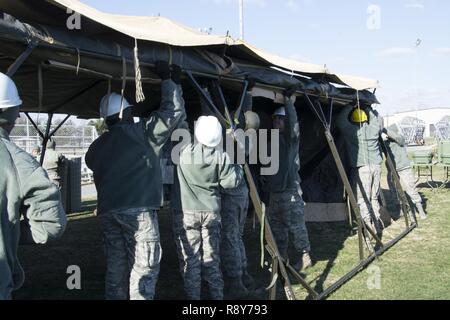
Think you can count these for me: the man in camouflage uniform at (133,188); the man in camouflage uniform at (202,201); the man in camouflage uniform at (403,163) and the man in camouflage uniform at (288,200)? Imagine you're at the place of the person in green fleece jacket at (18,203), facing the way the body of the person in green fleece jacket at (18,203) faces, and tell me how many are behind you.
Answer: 0

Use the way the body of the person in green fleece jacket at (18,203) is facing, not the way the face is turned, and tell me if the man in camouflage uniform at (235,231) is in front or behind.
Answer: in front

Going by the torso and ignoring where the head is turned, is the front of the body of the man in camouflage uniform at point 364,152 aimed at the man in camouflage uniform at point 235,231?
no

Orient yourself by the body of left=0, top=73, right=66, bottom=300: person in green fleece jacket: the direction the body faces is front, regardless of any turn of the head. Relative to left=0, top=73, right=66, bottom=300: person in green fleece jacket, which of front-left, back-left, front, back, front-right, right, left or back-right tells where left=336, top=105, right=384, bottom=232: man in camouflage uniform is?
front-right

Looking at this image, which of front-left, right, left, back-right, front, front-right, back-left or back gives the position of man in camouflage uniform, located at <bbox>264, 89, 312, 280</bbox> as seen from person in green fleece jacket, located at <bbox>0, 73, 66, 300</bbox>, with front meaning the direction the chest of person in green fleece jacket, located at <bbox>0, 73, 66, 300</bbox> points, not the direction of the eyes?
front-right

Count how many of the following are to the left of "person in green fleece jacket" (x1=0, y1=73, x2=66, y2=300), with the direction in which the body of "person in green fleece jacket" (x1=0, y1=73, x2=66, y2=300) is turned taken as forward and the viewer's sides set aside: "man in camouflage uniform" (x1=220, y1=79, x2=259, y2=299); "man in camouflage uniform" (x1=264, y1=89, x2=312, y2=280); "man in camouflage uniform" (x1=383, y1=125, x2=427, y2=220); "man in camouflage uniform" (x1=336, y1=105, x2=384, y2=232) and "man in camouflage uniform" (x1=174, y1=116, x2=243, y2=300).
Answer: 0
